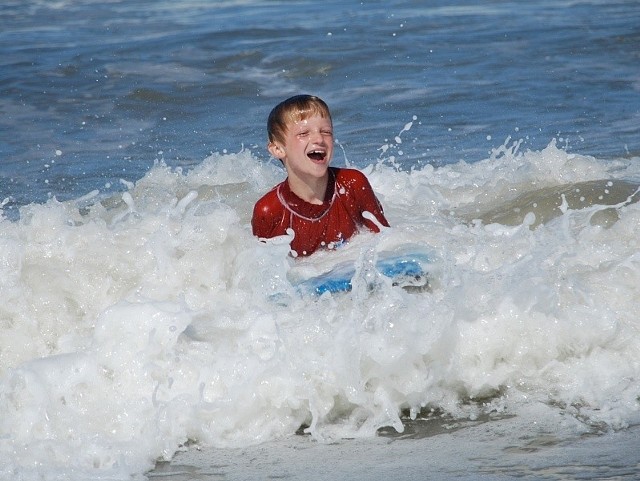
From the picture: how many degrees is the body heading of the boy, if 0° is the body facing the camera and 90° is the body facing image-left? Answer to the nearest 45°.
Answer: approximately 0°
